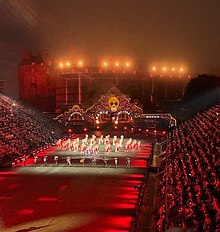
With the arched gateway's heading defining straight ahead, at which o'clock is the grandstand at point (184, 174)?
The grandstand is roughly at 12 o'clock from the arched gateway.

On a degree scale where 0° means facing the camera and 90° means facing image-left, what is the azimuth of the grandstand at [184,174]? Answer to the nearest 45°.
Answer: approximately 90°

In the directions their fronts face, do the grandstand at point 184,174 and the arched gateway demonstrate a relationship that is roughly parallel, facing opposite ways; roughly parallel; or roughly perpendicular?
roughly perpendicular
